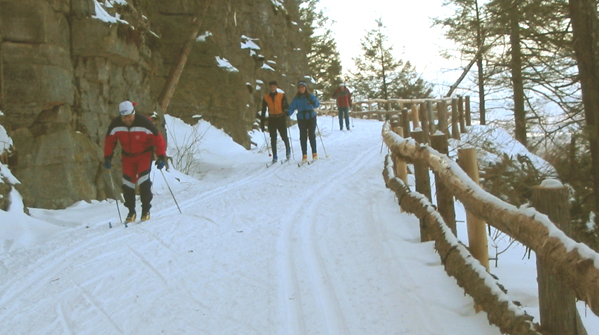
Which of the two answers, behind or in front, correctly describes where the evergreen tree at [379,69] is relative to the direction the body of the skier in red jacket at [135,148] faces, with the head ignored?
behind

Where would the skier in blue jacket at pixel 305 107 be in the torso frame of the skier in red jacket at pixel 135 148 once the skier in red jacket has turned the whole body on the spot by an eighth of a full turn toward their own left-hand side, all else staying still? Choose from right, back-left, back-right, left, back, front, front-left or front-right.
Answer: left

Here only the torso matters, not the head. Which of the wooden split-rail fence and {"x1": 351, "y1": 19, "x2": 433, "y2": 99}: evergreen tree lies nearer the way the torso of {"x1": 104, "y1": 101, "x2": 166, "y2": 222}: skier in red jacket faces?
the wooden split-rail fence

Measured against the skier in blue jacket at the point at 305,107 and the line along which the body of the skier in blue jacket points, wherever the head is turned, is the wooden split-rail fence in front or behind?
in front

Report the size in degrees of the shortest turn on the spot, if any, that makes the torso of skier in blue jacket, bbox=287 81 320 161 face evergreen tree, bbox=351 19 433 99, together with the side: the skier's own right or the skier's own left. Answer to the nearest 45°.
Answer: approximately 180°

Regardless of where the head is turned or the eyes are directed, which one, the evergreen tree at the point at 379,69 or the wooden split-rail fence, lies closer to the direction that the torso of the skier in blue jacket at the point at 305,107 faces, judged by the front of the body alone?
the wooden split-rail fence
